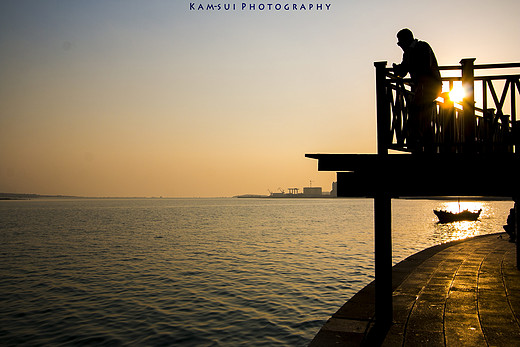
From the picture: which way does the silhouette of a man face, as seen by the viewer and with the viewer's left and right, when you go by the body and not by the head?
facing to the left of the viewer
